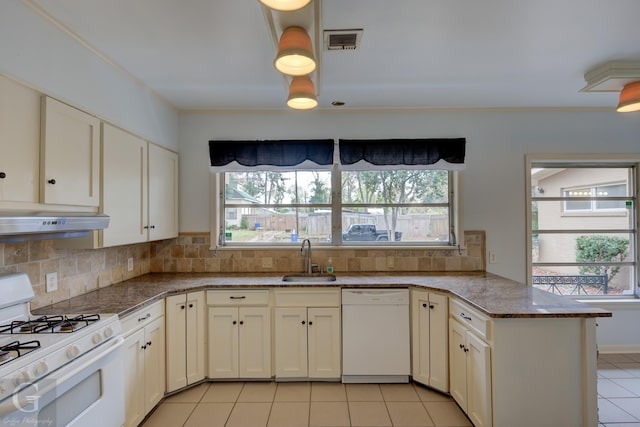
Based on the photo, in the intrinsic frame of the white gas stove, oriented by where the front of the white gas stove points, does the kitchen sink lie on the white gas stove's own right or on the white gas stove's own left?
on the white gas stove's own left

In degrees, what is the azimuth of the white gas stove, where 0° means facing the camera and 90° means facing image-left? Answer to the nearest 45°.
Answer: approximately 315°

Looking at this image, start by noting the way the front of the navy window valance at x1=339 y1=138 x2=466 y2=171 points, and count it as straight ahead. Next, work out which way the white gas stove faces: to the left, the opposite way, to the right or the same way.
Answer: to the left

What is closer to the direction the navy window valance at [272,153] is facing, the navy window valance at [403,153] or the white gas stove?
the white gas stove

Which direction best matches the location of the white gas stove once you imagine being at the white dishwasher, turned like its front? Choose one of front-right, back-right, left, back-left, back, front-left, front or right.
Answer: front-right

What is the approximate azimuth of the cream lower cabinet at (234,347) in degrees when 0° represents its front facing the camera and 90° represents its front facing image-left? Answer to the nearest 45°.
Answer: approximately 0°
